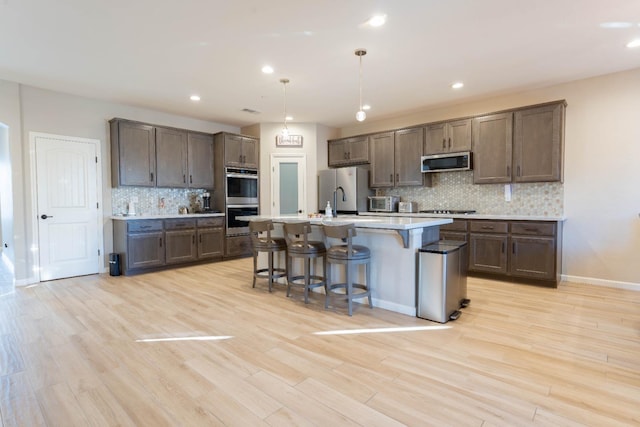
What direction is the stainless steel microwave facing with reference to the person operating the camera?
facing the viewer and to the left of the viewer

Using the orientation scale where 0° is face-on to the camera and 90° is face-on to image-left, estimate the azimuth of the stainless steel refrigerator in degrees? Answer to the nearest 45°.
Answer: approximately 45°

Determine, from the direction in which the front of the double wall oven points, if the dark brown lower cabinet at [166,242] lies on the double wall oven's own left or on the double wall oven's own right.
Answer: on the double wall oven's own right

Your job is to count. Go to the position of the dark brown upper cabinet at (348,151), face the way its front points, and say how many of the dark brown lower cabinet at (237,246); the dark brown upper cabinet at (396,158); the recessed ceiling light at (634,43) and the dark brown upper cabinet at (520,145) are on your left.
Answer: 3

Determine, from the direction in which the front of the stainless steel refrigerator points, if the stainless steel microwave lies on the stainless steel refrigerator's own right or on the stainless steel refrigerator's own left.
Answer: on the stainless steel refrigerator's own left

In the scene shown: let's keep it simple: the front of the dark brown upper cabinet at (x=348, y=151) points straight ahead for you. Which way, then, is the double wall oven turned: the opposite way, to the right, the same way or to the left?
to the left

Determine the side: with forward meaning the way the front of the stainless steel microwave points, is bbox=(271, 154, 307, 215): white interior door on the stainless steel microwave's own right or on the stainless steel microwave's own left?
on the stainless steel microwave's own right

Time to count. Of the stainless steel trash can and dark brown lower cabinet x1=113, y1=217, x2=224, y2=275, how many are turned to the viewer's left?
0

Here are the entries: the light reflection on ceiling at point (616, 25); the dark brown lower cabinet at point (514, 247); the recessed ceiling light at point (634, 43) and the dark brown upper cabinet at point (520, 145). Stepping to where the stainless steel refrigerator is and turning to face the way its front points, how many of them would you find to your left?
4

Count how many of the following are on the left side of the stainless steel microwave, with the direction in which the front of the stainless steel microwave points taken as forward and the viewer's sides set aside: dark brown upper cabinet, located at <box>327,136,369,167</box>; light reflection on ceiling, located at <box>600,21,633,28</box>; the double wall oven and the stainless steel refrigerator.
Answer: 1

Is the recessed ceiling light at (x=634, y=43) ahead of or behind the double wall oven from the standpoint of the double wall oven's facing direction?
ahead

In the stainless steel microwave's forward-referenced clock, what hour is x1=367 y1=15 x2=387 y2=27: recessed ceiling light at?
The recessed ceiling light is roughly at 11 o'clock from the stainless steel microwave.
